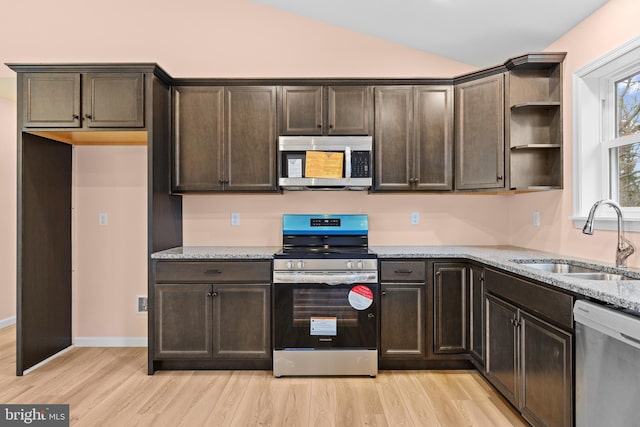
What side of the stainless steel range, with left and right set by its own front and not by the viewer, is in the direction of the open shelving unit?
left

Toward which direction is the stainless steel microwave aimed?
toward the camera

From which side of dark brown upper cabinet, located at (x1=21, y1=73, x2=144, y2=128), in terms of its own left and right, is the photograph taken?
front

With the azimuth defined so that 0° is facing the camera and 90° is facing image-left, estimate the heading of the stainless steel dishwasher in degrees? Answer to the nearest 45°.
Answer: approximately 45°

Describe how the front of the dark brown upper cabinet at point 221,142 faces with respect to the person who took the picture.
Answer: facing the viewer

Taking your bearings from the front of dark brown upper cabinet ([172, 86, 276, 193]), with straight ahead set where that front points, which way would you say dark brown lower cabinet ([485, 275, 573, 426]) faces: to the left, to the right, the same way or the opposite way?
to the right

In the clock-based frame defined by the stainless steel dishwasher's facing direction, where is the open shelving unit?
The open shelving unit is roughly at 4 o'clock from the stainless steel dishwasher.

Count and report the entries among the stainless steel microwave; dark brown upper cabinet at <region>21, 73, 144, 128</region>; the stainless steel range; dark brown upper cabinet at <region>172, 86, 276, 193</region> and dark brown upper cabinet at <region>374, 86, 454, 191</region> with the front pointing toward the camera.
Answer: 5

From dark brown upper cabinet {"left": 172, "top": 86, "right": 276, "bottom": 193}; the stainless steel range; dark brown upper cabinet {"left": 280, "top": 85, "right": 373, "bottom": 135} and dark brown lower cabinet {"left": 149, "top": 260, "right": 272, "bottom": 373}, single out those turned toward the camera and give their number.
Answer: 4

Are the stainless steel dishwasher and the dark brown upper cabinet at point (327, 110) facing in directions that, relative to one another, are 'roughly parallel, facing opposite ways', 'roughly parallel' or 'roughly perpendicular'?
roughly perpendicular

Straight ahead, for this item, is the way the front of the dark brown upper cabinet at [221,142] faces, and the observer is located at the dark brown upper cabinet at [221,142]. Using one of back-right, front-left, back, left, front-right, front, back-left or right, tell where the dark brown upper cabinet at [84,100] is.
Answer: right

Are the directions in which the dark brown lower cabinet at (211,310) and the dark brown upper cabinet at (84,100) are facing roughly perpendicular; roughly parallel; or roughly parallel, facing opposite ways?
roughly parallel

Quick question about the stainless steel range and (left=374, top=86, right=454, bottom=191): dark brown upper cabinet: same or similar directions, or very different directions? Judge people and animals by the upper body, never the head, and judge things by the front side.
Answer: same or similar directions

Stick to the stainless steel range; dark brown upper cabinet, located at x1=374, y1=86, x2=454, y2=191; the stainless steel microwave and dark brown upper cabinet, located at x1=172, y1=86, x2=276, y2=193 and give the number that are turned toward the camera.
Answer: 4

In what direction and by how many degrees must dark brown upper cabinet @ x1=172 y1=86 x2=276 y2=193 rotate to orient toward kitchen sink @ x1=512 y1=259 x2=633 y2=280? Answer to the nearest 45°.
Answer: approximately 45° to its left

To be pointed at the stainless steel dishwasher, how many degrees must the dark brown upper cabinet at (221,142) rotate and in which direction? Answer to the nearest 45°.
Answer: approximately 45° to its left

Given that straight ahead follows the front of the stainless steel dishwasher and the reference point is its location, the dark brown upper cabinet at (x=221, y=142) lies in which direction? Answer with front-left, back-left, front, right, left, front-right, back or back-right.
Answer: front-right

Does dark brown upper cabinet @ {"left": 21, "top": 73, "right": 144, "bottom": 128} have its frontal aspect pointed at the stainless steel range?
no

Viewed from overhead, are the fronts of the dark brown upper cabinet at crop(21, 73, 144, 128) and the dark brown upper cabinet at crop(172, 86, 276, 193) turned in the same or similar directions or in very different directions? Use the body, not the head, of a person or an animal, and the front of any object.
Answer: same or similar directions

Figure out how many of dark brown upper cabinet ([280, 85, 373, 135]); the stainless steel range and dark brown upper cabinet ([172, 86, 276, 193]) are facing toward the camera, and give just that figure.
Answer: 3
